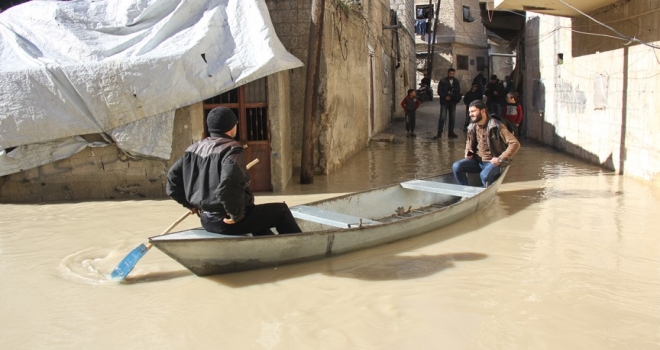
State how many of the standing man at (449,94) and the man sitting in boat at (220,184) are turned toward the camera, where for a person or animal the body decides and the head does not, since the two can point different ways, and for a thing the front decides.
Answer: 1

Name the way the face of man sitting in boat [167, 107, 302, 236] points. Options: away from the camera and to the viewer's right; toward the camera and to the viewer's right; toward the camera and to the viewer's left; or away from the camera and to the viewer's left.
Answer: away from the camera and to the viewer's right

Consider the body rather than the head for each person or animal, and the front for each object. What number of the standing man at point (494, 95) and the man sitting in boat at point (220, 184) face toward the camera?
1

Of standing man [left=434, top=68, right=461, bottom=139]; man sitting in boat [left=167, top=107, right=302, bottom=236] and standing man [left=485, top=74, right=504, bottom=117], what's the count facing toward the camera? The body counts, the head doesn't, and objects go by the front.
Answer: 2

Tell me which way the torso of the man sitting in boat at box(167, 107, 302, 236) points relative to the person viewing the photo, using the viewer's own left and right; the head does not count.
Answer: facing away from the viewer and to the right of the viewer

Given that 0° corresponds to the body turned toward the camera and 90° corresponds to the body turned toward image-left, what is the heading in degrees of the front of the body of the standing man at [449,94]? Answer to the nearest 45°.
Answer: approximately 0°

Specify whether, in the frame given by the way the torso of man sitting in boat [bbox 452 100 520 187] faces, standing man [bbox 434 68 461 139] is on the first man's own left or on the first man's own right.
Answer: on the first man's own right

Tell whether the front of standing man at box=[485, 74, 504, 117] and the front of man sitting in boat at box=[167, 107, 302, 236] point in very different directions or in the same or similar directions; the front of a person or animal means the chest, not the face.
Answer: very different directions

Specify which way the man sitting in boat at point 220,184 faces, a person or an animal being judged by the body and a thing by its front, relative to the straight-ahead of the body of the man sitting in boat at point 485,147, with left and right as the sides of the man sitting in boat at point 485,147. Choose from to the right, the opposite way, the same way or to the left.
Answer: the opposite way
